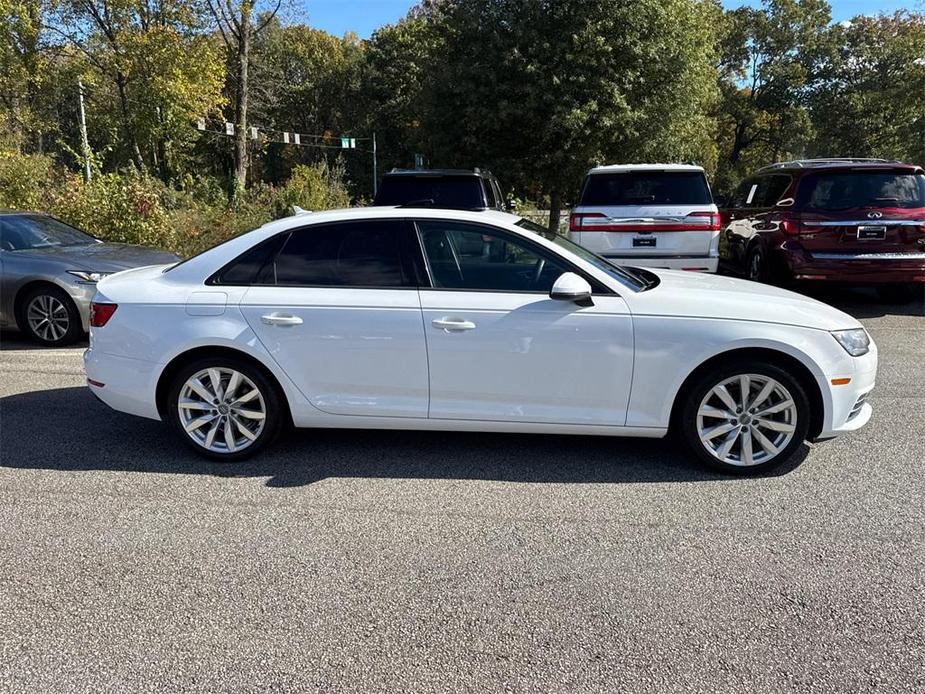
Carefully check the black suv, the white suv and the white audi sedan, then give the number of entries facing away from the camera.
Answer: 2

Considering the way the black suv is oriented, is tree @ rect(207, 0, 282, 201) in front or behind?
in front

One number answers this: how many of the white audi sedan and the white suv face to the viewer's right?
1

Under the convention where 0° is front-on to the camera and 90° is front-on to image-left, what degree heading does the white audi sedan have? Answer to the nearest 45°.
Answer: approximately 270°

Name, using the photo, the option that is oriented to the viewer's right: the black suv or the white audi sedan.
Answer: the white audi sedan

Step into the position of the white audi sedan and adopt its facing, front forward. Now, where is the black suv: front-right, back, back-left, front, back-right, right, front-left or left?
left

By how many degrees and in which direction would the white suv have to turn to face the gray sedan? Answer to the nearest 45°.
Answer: approximately 135° to its left

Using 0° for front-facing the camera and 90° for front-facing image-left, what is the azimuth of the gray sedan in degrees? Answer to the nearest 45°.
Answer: approximately 315°

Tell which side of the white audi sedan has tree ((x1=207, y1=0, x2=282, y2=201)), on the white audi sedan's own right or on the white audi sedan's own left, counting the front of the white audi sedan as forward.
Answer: on the white audi sedan's own left

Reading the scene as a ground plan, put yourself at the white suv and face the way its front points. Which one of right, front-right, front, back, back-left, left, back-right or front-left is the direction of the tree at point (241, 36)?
front-left

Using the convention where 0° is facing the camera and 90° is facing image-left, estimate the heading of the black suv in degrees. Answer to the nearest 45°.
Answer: approximately 180°

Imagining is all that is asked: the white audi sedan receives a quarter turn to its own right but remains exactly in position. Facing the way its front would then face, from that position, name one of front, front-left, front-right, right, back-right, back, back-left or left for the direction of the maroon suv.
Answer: back-left

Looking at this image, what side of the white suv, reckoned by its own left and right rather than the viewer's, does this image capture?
back

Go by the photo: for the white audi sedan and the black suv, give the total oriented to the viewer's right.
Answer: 1
